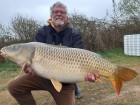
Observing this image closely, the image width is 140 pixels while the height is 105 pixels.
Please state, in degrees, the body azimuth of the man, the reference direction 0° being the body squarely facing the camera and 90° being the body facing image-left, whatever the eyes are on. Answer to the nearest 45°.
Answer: approximately 0°

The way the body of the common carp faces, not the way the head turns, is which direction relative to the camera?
to the viewer's left

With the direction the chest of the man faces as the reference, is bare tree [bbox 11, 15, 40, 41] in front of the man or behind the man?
behind

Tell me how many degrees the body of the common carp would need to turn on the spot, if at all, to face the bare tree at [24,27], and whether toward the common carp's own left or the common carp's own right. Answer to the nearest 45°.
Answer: approximately 90° to the common carp's own right
